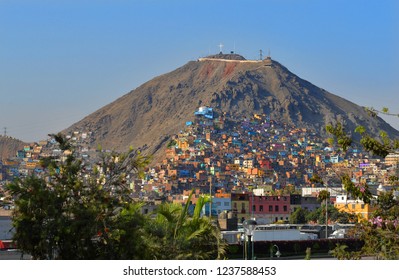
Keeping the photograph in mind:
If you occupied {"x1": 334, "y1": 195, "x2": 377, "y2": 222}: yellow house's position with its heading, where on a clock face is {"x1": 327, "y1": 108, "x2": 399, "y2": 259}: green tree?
The green tree is roughly at 12 o'clock from the yellow house.

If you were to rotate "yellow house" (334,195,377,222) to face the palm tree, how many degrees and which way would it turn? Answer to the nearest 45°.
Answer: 0° — it already faces it

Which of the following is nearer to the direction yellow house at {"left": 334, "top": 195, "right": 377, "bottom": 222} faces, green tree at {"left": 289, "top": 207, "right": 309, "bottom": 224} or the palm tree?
the palm tree

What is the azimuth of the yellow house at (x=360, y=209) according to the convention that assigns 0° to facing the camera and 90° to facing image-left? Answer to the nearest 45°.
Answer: approximately 0°

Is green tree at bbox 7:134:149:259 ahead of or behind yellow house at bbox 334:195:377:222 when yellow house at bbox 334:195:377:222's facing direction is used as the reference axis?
ahead
